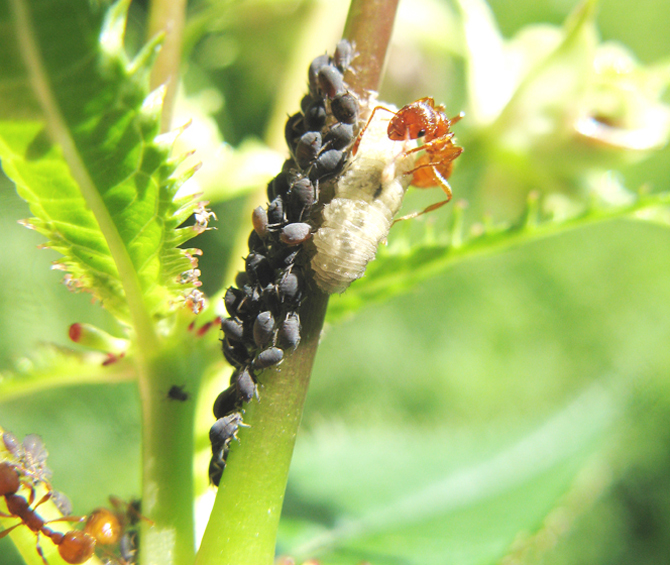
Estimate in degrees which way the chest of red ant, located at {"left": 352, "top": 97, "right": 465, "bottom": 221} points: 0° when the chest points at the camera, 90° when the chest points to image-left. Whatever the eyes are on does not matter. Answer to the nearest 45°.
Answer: approximately 90°

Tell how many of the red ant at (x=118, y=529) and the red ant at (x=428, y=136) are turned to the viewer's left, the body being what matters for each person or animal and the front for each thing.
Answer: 1

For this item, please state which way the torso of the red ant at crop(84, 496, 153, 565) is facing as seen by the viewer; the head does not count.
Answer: to the viewer's right

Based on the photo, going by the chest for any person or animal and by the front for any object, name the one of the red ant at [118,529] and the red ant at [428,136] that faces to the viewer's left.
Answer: the red ant at [428,136]
